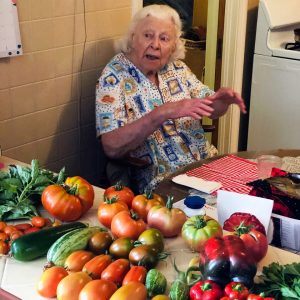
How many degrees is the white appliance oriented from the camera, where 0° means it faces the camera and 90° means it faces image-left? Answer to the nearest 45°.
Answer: approximately 315°

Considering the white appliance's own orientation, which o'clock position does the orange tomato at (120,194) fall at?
The orange tomato is roughly at 2 o'clock from the white appliance.

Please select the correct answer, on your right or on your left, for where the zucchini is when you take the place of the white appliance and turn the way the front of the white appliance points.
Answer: on your right

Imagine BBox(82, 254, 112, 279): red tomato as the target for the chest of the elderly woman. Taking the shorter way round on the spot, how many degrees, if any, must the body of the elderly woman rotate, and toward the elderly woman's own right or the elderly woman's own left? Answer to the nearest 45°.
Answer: approximately 45° to the elderly woman's own right

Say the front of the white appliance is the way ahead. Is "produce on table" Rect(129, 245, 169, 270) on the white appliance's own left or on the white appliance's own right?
on the white appliance's own right

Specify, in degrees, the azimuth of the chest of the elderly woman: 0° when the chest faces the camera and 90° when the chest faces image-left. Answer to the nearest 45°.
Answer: approximately 315°

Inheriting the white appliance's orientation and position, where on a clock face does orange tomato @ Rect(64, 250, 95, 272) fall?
The orange tomato is roughly at 2 o'clock from the white appliance.
